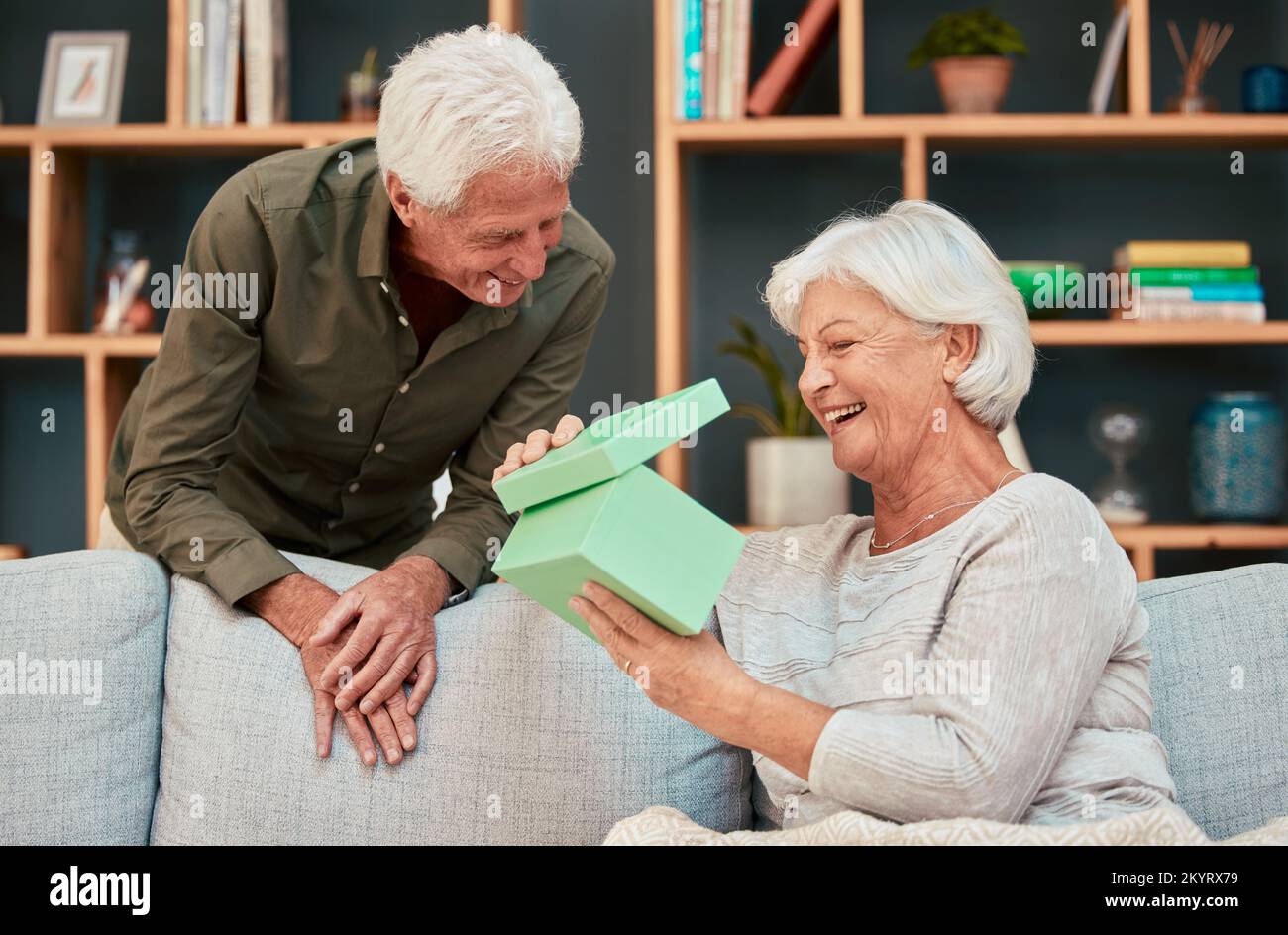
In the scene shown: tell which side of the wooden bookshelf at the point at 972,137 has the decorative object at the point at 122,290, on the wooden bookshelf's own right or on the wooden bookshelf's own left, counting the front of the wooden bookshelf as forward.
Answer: on the wooden bookshelf's own right

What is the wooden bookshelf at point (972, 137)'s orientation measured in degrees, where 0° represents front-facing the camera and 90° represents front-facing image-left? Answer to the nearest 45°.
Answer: approximately 0°

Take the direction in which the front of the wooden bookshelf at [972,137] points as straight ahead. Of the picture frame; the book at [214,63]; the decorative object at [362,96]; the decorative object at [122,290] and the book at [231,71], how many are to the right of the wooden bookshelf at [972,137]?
5

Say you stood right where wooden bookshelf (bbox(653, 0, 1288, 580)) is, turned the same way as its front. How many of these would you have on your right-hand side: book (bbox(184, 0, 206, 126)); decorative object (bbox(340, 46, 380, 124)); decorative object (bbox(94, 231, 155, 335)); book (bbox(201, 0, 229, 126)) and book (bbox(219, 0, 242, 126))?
5

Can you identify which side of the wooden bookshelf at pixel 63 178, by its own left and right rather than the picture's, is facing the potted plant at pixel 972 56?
left

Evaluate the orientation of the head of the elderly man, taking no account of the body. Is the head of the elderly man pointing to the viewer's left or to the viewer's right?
to the viewer's right

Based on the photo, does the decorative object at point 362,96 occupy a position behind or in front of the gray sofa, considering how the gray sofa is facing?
behind

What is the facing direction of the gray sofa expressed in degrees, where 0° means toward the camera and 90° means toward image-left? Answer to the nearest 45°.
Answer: approximately 0°

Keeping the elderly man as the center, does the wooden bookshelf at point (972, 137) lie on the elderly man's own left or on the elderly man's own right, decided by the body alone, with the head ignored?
on the elderly man's own left
